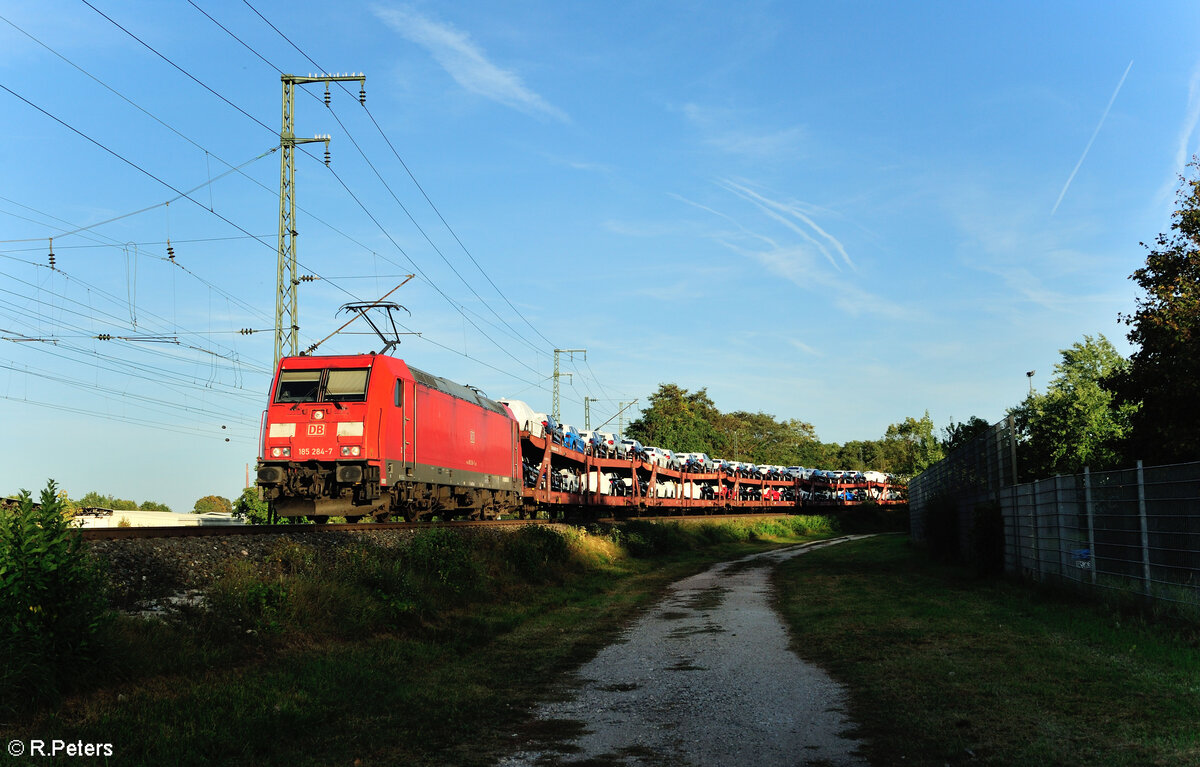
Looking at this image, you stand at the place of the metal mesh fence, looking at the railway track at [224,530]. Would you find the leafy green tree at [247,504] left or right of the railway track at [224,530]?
right

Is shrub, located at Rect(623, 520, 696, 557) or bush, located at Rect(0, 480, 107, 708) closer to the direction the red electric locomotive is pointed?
the bush

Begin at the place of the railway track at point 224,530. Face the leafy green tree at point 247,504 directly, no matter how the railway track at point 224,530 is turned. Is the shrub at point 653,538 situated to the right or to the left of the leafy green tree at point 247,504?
right

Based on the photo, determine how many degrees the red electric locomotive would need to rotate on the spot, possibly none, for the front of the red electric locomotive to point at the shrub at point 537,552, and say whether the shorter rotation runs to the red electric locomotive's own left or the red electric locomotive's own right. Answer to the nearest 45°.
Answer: approximately 45° to the red electric locomotive's own left

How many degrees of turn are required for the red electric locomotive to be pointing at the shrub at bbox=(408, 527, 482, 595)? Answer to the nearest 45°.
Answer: approximately 45° to its left

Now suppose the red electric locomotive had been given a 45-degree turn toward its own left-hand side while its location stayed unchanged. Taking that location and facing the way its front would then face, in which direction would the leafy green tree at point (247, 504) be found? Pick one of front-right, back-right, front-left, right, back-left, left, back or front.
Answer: back

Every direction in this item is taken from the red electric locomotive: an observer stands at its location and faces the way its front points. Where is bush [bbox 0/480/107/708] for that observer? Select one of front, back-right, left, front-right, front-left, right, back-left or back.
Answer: front-left

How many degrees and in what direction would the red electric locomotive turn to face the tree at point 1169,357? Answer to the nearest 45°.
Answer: approximately 135° to its left

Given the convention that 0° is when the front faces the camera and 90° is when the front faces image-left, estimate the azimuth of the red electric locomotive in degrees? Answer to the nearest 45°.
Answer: approximately 45°

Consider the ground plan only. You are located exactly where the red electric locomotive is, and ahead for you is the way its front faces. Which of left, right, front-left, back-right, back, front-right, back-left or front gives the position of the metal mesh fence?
left

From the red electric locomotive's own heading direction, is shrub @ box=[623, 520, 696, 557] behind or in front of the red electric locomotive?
behind

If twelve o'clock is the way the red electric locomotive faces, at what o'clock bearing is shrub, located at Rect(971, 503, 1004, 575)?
The shrub is roughly at 8 o'clock from the red electric locomotive.
